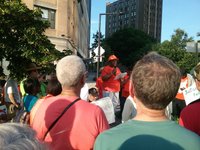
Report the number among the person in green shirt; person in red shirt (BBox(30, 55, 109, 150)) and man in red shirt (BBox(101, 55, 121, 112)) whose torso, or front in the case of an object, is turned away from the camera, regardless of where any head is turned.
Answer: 2

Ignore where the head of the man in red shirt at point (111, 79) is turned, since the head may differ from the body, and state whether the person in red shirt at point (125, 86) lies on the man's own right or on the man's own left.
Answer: on the man's own left

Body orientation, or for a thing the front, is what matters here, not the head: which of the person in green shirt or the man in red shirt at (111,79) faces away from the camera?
the person in green shirt

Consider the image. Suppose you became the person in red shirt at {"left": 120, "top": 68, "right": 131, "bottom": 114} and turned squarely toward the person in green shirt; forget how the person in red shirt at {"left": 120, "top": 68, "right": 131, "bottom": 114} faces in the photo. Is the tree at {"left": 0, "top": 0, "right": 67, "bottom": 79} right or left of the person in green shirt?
right

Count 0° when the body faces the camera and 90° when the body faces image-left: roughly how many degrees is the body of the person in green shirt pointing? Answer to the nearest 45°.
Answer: approximately 180°

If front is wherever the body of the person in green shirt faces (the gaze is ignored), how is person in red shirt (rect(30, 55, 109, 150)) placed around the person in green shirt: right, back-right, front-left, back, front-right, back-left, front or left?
front-left

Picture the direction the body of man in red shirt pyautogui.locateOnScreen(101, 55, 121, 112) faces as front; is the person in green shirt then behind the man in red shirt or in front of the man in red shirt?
in front

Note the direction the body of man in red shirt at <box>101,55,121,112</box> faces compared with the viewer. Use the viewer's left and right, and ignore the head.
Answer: facing the viewer and to the right of the viewer

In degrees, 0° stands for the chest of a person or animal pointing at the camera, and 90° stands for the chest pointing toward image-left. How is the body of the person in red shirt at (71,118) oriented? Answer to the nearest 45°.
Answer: approximately 180°

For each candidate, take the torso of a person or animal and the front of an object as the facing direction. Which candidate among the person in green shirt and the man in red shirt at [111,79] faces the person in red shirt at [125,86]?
the person in green shirt

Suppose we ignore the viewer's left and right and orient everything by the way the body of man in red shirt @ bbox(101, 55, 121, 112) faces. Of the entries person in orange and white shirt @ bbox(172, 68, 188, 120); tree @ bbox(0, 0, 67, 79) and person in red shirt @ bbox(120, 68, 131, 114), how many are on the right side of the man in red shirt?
1

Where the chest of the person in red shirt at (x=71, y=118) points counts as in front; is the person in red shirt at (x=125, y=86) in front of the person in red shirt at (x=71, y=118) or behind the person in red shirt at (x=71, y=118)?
in front

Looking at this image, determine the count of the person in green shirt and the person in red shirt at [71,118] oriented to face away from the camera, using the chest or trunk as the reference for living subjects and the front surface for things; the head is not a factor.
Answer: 2

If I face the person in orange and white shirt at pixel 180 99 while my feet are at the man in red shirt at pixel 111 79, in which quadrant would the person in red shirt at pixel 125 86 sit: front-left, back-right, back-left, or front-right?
front-left

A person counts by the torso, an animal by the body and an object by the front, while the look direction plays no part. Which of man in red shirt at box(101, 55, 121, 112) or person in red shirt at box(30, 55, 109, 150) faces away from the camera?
the person in red shirt
